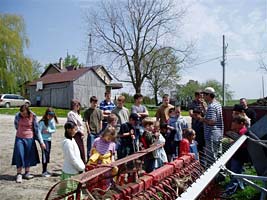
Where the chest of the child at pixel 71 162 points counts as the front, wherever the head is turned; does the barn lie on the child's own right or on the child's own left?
on the child's own left

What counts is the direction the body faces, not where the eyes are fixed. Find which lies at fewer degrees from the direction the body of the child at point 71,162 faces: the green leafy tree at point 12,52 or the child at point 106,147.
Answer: the child

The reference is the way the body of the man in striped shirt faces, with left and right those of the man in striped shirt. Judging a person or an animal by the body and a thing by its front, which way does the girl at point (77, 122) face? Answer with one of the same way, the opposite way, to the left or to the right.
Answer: the opposite way

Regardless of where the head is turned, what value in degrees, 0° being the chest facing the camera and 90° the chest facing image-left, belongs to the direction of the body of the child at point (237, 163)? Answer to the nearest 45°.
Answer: approximately 90°

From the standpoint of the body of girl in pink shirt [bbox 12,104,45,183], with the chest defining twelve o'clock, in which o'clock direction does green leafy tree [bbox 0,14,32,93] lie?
The green leafy tree is roughly at 6 o'clock from the girl in pink shirt.

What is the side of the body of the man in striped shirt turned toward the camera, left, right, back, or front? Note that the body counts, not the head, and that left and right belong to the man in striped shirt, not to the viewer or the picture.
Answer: left
